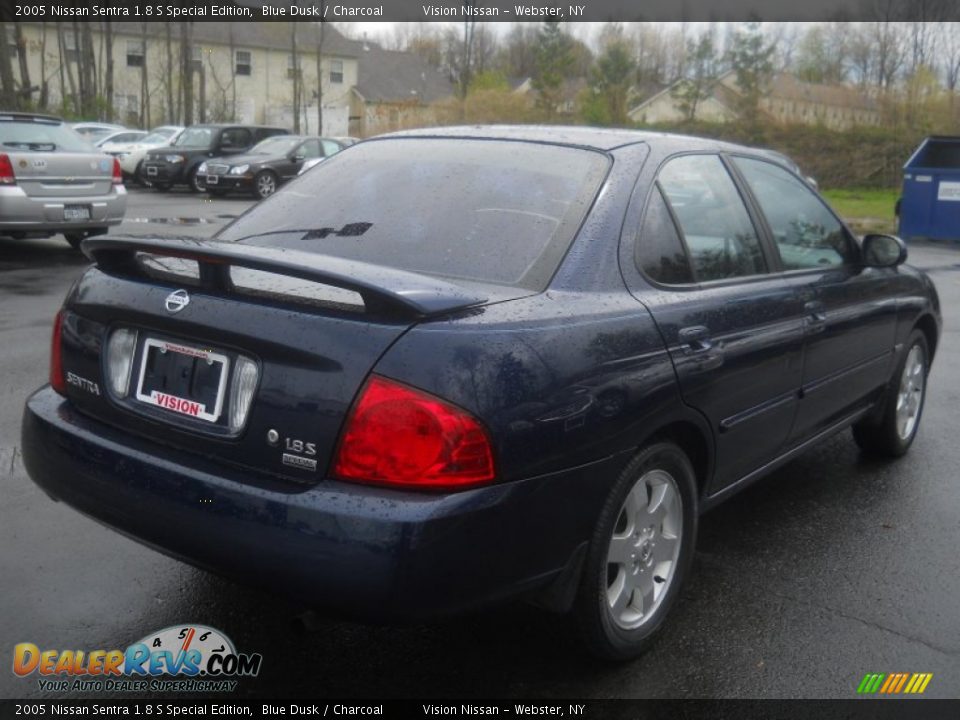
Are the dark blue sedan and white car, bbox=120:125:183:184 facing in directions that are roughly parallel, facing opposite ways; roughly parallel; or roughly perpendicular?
roughly parallel, facing opposite ways

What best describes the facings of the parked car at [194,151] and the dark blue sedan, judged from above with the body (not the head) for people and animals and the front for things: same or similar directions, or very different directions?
very different directions

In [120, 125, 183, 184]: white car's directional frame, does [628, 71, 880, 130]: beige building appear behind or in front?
behind

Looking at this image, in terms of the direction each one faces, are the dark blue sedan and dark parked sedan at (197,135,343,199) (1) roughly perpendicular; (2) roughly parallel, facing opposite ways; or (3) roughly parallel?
roughly parallel, facing opposite ways

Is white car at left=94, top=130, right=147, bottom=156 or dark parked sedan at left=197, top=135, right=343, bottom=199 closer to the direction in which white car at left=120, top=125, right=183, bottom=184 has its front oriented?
the dark parked sedan

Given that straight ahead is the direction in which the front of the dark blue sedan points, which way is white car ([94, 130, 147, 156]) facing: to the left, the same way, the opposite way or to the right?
the opposite way

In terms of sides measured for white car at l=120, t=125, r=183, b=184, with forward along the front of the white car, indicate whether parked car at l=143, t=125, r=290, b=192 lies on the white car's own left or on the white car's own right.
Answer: on the white car's own left

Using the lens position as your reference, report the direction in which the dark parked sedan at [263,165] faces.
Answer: facing the viewer and to the left of the viewer

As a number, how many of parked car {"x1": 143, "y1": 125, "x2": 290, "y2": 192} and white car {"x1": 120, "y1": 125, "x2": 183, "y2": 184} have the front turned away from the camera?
0

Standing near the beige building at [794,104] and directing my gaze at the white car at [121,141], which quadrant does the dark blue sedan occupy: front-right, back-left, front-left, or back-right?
front-left

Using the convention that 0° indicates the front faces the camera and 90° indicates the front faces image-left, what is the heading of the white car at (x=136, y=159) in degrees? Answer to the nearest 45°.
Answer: approximately 45°

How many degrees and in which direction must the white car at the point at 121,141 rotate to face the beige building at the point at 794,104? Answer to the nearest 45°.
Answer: approximately 135° to its left

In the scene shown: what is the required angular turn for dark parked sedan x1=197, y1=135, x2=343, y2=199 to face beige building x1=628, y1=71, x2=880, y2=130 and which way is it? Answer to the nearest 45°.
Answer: approximately 180°

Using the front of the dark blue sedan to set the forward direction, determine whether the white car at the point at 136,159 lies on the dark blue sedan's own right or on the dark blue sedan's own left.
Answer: on the dark blue sedan's own left

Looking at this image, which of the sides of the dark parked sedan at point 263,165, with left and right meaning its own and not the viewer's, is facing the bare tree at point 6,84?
right

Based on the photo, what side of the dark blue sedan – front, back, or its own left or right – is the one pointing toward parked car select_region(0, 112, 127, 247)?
left

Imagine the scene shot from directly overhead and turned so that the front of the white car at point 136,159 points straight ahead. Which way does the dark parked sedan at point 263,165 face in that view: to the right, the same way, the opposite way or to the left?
the same way

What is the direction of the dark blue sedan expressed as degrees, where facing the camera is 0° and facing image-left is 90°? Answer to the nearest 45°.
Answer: approximately 225°

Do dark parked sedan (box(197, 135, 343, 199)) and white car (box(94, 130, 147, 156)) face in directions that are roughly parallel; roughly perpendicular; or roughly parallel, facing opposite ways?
roughly parallel

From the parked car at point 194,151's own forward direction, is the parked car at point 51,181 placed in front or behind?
in front
